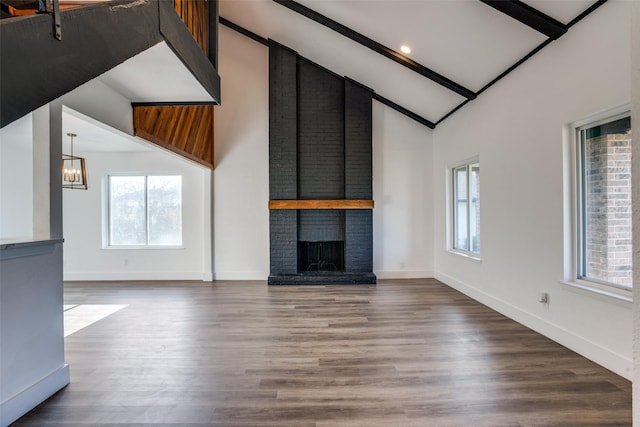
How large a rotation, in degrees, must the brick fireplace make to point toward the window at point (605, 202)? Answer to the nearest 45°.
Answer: approximately 45° to its left

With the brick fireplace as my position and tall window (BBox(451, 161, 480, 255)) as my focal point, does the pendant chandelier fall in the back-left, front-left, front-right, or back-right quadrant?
back-right

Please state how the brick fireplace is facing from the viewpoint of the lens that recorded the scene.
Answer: facing the viewer

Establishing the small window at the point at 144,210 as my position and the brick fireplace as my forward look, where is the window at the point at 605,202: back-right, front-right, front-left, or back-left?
front-right

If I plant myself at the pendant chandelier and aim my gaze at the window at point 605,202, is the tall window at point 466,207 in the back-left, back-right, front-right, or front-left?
front-left

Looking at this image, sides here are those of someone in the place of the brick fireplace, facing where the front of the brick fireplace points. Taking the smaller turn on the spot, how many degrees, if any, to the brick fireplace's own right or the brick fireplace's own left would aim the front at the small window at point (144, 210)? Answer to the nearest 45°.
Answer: approximately 90° to the brick fireplace's own right

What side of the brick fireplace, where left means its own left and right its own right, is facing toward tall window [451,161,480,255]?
left

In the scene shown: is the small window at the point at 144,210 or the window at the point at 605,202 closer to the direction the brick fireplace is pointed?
the window
